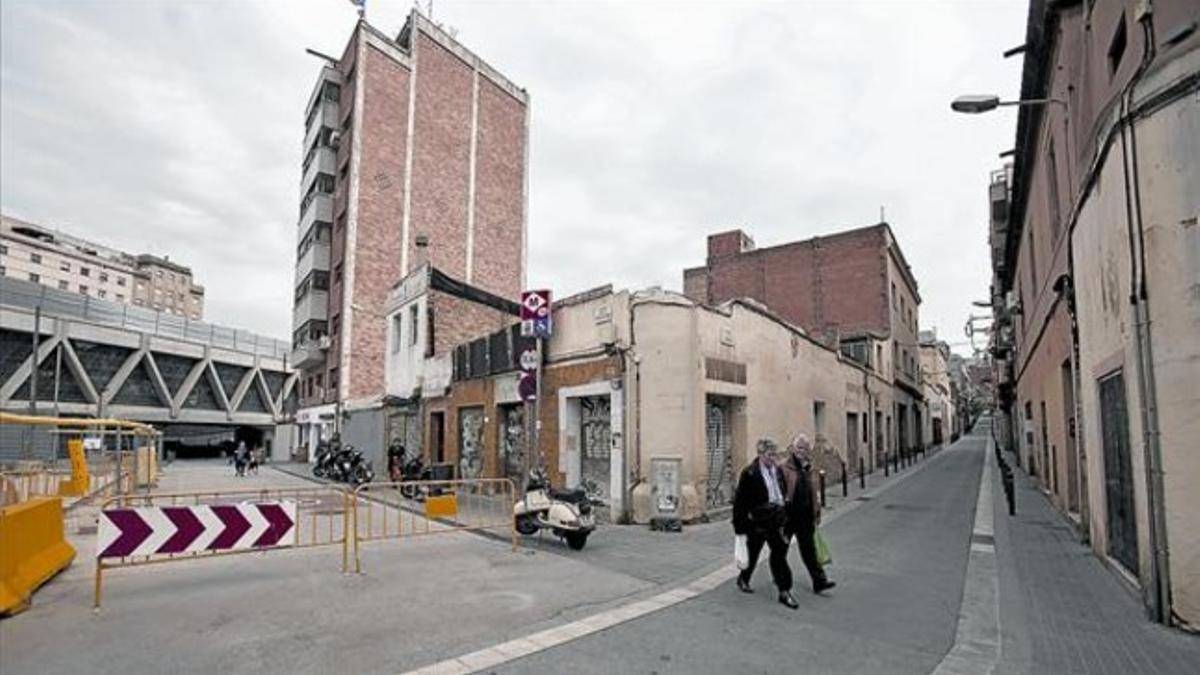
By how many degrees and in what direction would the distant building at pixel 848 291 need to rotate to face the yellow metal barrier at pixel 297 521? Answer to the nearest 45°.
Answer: approximately 90° to its right

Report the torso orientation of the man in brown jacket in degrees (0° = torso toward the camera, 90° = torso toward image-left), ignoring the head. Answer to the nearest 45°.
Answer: approximately 315°

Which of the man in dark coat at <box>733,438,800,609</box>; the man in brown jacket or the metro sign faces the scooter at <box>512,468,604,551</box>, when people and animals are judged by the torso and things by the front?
the metro sign
